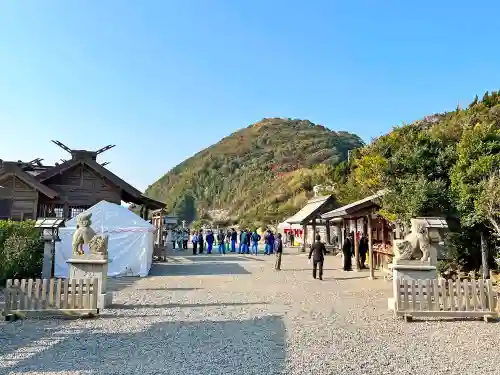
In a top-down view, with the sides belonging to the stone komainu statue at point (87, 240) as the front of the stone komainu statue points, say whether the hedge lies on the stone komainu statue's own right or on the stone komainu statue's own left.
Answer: on the stone komainu statue's own right

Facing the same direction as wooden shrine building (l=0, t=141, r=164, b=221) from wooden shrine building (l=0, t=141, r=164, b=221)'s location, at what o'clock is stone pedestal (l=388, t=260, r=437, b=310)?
The stone pedestal is roughly at 2 o'clock from the wooden shrine building.

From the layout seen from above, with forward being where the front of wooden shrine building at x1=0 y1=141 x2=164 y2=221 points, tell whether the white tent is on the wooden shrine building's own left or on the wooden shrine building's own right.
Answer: on the wooden shrine building's own right

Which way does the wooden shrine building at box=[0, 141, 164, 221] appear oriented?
to the viewer's right

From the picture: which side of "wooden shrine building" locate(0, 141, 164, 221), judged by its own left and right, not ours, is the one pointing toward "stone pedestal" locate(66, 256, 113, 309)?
right

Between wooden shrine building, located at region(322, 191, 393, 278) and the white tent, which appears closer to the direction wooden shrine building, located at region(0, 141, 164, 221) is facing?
the wooden shrine building

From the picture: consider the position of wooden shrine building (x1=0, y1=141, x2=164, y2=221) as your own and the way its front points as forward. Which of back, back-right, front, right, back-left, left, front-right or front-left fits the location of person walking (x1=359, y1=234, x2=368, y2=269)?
front-right

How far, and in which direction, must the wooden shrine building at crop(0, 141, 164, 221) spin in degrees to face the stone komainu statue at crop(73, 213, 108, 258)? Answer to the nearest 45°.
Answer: approximately 90° to its right

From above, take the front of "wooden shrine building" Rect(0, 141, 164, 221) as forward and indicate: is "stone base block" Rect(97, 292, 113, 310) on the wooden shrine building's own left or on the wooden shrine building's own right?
on the wooden shrine building's own right
